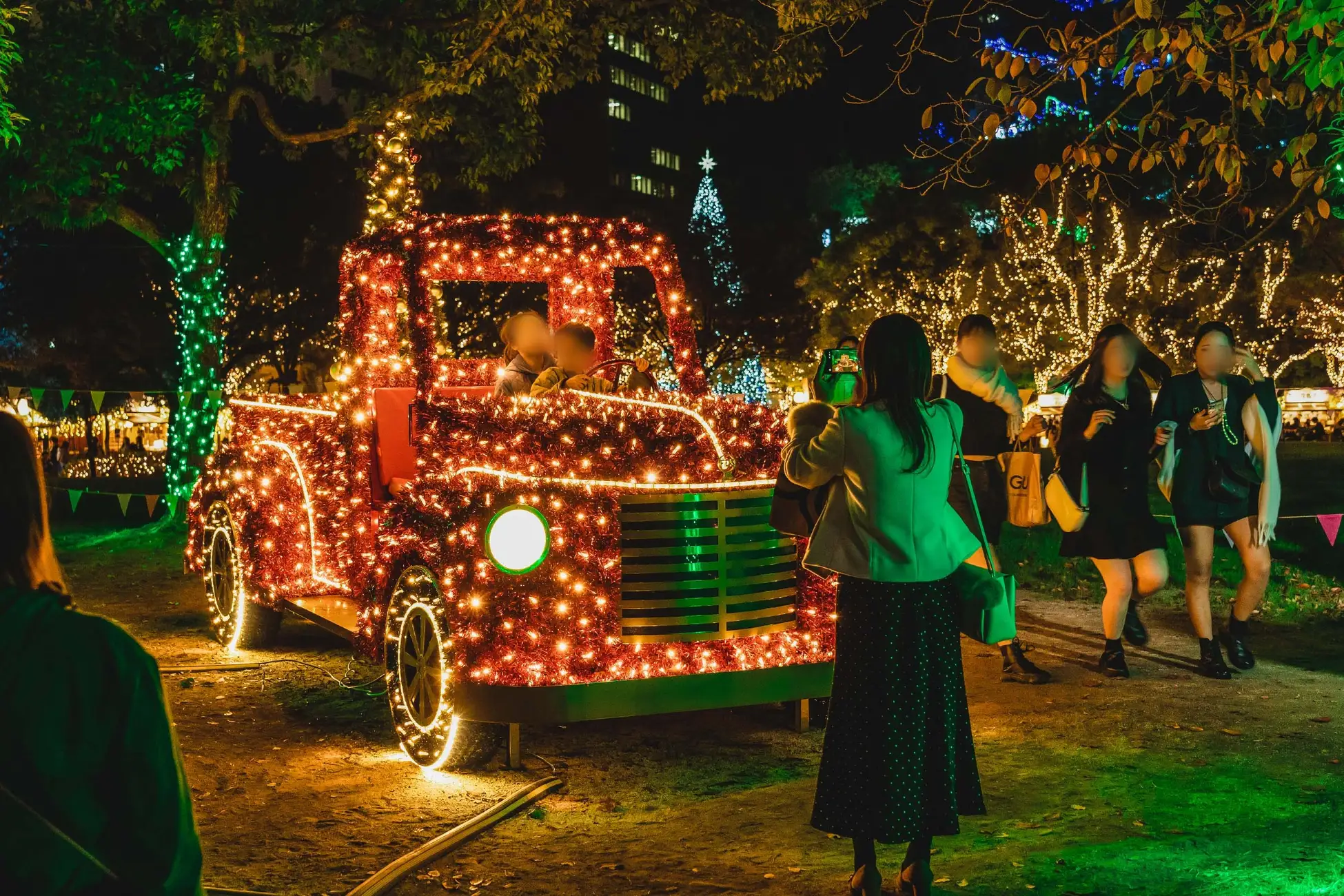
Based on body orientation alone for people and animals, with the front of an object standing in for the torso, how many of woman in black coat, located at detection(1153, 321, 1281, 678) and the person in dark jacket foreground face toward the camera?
1

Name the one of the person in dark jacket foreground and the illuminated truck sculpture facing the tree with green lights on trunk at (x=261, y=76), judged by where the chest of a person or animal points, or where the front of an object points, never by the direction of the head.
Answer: the person in dark jacket foreground

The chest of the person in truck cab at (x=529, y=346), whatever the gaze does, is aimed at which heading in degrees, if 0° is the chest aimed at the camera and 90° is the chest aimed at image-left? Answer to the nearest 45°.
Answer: approximately 315°

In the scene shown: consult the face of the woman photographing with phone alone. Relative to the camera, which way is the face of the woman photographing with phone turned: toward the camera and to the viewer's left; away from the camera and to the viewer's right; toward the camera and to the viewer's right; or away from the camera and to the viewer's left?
away from the camera and to the viewer's left

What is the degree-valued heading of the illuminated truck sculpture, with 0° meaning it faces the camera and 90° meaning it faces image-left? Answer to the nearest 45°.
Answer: approximately 315°

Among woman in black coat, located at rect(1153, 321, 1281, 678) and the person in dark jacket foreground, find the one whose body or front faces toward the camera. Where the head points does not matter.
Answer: the woman in black coat

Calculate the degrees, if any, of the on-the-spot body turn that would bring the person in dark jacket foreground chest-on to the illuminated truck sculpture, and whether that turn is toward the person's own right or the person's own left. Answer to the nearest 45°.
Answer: approximately 45° to the person's own right

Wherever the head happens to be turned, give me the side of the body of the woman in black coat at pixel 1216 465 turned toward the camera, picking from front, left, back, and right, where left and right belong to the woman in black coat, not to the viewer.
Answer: front

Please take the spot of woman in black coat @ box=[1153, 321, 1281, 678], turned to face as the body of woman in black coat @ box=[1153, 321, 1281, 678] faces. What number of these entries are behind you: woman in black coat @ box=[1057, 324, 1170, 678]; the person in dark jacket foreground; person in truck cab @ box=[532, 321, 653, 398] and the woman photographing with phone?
0

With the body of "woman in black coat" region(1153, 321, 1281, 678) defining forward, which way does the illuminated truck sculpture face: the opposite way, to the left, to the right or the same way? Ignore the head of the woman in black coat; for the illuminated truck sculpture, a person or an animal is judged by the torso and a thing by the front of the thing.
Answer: to the left

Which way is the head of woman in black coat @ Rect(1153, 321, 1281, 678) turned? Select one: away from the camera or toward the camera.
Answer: toward the camera

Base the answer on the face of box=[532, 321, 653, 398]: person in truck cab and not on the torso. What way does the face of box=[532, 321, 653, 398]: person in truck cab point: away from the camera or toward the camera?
toward the camera

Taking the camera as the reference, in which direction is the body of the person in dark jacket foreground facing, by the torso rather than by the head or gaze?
away from the camera

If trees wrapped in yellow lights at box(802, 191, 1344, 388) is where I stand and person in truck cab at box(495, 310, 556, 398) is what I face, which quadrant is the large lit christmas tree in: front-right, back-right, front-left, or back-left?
back-right

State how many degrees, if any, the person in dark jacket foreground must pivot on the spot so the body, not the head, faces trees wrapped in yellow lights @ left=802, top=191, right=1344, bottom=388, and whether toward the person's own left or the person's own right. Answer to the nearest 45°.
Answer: approximately 45° to the person's own right

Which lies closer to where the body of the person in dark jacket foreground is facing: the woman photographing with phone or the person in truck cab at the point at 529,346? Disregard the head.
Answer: the person in truck cab

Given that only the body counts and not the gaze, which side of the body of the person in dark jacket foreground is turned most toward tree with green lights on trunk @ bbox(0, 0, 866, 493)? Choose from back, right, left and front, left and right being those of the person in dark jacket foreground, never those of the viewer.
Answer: front

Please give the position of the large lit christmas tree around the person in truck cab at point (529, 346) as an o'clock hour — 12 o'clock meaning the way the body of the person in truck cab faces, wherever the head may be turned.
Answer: The large lit christmas tree is roughly at 8 o'clock from the person in truck cab.

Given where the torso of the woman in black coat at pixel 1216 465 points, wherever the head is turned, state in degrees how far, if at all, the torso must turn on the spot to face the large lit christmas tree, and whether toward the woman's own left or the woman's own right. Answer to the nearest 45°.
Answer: approximately 135° to the woman's own right

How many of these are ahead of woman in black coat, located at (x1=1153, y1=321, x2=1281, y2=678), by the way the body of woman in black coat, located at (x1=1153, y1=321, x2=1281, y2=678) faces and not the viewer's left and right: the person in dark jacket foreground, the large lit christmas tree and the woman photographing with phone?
2
